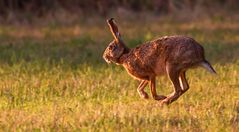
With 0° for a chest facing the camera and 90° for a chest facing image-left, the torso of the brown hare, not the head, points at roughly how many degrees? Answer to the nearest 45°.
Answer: approximately 90°
